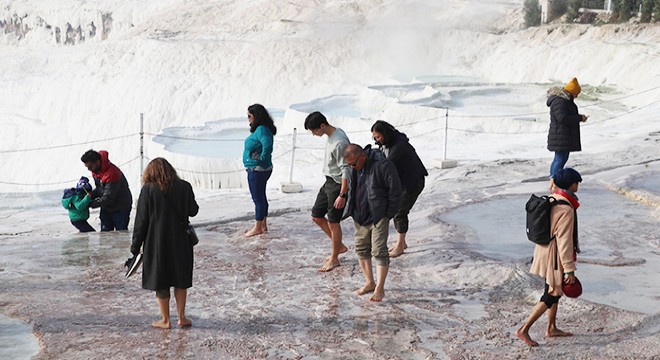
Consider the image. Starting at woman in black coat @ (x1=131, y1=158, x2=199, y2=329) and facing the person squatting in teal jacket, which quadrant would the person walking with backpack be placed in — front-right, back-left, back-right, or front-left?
back-right

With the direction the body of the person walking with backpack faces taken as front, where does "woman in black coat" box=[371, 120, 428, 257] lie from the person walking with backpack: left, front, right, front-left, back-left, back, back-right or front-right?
back-left

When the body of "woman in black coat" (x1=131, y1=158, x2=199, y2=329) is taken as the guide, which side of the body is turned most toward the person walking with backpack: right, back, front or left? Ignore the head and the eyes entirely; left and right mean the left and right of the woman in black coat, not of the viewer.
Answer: right

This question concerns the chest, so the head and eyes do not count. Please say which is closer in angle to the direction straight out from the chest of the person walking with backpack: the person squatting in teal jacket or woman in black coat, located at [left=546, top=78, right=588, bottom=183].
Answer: the woman in black coat

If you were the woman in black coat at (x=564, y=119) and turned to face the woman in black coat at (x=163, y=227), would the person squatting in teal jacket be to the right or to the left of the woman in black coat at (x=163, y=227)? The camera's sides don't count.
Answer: right

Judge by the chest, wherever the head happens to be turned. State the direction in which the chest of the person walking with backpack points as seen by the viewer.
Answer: to the viewer's right

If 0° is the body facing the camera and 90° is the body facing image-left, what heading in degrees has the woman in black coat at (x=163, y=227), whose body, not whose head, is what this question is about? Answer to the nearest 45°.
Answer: approximately 180°

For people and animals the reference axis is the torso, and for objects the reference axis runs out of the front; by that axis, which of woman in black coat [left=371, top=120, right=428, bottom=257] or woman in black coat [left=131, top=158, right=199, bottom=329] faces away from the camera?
woman in black coat [left=131, top=158, right=199, bottom=329]

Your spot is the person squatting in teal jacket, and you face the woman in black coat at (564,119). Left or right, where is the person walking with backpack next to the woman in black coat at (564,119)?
right

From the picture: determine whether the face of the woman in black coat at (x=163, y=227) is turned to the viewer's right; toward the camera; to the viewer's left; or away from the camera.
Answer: away from the camera
